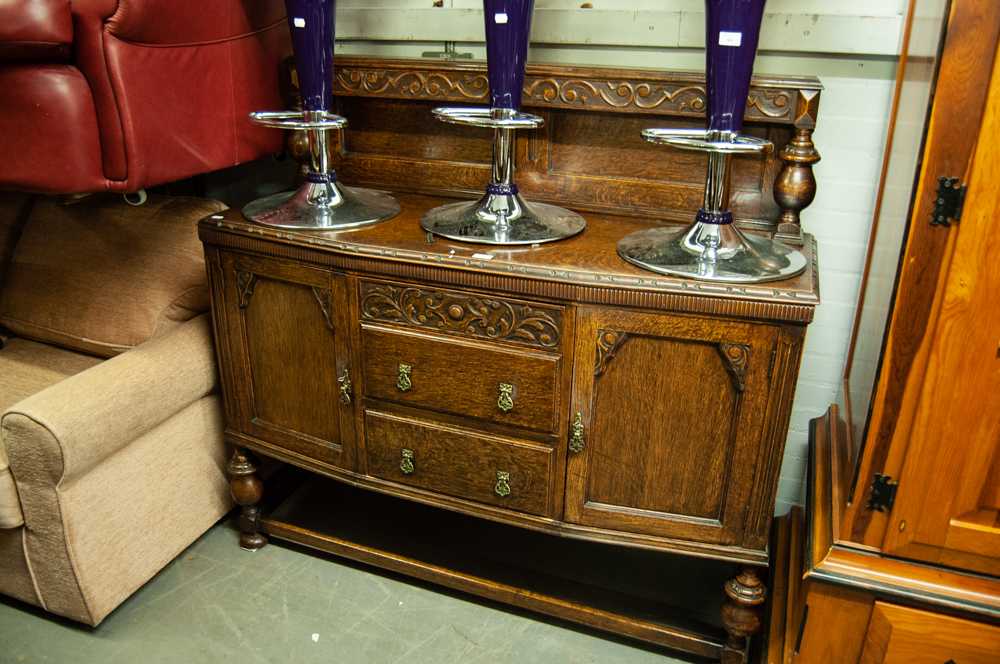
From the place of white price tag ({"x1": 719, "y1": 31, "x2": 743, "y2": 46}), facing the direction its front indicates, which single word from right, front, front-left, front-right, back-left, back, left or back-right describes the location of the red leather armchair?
right

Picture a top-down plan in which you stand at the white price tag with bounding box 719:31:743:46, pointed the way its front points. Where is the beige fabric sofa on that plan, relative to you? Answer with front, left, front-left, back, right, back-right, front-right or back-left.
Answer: right

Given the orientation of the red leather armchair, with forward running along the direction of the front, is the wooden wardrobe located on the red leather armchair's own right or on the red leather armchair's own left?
on the red leather armchair's own left
